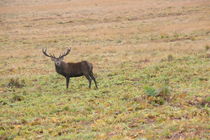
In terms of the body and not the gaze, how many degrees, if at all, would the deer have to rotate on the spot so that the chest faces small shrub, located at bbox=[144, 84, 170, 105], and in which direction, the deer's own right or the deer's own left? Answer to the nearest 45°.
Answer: approximately 135° to the deer's own left

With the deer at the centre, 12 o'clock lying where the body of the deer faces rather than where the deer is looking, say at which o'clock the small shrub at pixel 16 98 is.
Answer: The small shrub is roughly at 11 o'clock from the deer.

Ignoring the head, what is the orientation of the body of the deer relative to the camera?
to the viewer's left

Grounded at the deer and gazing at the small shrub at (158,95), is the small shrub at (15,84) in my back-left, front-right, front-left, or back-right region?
back-right

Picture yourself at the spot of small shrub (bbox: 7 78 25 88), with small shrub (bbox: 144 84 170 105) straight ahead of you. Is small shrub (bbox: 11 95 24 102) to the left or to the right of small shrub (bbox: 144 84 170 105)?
right

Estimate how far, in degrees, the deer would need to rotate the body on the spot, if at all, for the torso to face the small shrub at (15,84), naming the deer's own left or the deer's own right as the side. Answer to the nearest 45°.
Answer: approximately 45° to the deer's own right
